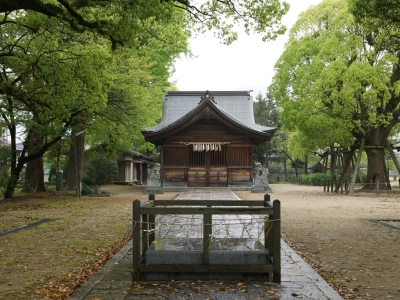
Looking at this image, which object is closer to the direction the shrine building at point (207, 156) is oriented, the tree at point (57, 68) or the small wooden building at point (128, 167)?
the tree

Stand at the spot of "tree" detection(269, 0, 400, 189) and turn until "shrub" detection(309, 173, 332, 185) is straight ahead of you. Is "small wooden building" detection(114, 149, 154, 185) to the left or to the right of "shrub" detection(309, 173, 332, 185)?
left

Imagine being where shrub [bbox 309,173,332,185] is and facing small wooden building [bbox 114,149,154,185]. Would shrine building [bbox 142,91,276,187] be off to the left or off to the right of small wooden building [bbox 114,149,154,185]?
left

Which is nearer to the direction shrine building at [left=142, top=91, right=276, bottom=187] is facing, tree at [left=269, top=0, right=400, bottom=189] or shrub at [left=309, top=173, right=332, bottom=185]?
the tree

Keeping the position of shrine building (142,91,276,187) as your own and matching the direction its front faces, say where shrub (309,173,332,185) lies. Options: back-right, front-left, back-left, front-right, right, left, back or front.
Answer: back-left

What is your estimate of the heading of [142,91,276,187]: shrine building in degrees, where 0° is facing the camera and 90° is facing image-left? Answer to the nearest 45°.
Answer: approximately 0°

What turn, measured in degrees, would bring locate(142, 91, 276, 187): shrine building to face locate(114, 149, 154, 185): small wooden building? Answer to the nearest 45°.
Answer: approximately 135° to its right

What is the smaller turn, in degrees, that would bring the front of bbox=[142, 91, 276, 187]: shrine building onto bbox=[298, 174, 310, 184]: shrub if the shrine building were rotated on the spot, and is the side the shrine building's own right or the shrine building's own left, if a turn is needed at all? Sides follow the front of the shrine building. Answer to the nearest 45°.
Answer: approximately 135° to the shrine building's own left
